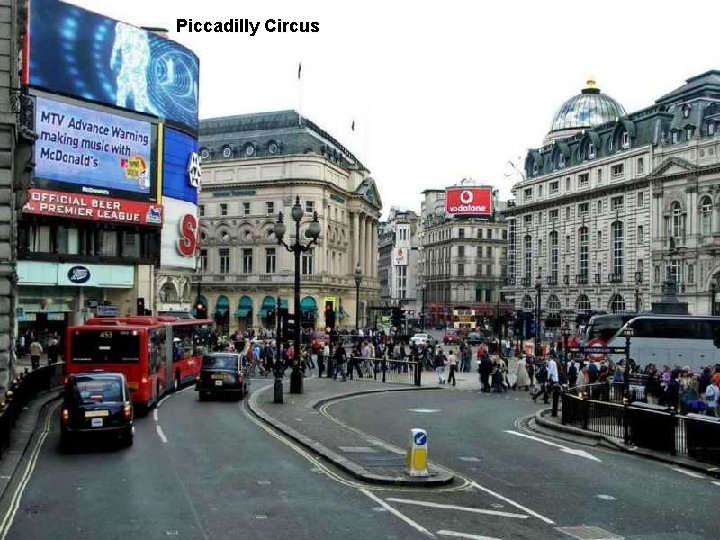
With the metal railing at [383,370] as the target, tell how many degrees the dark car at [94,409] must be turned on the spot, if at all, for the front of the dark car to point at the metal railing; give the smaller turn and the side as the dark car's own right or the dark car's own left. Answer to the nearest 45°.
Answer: approximately 45° to the dark car's own right

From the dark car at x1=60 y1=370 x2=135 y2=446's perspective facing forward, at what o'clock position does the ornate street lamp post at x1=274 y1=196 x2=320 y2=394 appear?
The ornate street lamp post is roughly at 1 o'clock from the dark car.

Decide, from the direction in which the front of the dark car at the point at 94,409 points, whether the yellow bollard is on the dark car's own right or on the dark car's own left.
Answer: on the dark car's own right

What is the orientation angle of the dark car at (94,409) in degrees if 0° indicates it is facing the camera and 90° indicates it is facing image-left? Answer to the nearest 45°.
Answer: approximately 180°

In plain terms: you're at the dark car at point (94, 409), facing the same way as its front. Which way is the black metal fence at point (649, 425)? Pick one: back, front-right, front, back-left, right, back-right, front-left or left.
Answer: right

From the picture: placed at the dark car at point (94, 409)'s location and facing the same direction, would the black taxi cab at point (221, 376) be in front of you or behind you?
in front
